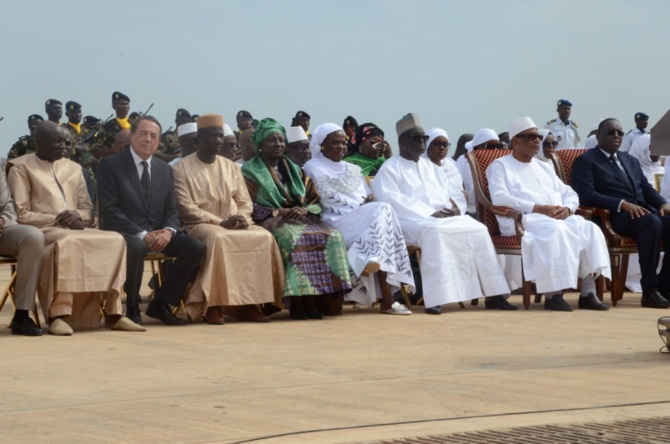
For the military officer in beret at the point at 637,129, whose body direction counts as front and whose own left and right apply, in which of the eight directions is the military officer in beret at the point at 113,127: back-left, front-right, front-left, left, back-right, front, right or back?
right

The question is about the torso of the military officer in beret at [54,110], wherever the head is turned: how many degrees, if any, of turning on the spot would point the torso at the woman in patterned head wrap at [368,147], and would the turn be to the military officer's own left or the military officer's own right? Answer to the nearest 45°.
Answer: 0° — they already face them

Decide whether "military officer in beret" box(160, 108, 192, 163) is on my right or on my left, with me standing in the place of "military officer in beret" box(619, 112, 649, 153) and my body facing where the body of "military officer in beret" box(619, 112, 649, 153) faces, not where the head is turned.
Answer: on my right

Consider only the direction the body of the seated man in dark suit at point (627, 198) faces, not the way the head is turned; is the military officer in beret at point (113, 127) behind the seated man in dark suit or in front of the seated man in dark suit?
behind

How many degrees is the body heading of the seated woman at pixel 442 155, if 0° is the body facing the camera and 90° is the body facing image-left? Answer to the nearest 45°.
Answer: approximately 315°

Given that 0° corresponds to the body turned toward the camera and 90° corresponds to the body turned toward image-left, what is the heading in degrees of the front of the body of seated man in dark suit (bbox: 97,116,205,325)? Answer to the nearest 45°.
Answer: approximately 315°

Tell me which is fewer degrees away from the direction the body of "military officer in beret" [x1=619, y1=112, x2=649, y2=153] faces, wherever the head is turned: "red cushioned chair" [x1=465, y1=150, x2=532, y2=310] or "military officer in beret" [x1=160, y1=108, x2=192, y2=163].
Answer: the red cushioned chair

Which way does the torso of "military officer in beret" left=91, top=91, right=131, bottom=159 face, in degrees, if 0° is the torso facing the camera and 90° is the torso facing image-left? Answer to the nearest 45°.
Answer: approximately 315°

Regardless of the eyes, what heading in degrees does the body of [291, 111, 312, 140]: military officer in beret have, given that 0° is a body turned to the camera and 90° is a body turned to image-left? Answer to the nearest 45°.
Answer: approximately 315°
